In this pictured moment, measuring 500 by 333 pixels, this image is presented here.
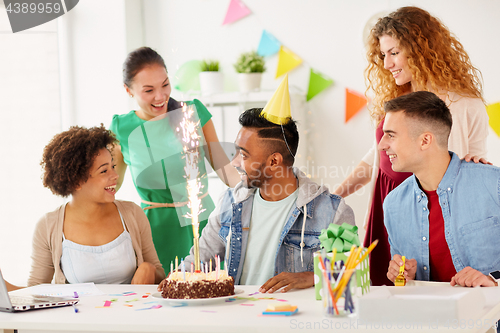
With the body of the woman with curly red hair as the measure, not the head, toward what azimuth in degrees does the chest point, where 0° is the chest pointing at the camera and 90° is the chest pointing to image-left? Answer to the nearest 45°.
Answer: approximately 45°

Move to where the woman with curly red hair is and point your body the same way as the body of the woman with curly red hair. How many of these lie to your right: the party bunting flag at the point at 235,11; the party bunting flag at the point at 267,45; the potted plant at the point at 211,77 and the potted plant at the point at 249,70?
4

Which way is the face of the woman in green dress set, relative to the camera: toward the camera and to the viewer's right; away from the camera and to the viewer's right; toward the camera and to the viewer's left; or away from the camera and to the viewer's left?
toward the camera and to the viewer's right

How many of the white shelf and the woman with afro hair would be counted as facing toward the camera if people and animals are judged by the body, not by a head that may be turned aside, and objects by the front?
2

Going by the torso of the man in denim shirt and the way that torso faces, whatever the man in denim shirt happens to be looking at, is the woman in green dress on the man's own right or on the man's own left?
on the man's own right

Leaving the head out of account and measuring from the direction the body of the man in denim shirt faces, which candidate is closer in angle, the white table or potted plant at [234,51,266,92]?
the white table

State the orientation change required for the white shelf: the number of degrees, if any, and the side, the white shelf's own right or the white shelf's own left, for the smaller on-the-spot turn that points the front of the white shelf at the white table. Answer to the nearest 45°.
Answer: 0° — it already faces it

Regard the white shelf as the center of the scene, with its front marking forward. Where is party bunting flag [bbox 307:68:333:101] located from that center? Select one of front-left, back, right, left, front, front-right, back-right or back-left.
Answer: back-left

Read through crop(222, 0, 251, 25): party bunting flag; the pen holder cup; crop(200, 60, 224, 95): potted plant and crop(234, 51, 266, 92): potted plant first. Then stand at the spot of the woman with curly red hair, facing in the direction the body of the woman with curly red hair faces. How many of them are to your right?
3
